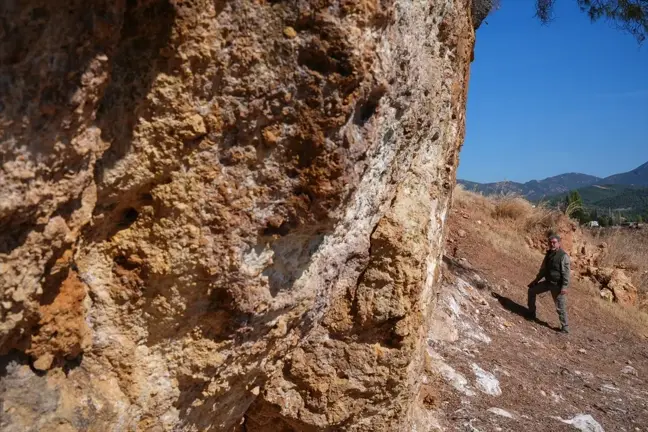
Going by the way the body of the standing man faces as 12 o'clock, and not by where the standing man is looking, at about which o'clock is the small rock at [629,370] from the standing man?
The small rock is roughly at 9 o'clock from the standing man.

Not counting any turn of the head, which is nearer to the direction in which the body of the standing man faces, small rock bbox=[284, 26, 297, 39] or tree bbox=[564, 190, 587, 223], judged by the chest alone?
the small rock

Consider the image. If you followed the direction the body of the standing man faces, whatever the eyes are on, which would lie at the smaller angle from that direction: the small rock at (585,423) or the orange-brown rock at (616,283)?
the small rock

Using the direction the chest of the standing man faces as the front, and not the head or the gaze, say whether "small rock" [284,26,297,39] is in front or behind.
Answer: in front

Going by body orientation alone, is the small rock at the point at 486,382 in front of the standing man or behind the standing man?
in front

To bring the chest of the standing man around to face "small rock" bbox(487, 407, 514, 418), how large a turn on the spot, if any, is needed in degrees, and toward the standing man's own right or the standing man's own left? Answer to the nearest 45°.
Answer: approximately 45° to the standing man's own left

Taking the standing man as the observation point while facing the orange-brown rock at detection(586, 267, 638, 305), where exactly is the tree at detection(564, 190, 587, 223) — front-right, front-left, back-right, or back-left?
front-left

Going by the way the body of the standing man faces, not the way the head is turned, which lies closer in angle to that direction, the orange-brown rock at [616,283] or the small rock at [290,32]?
the small rock

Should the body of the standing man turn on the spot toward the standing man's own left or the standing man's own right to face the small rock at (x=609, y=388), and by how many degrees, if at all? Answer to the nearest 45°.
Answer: approximately 45° to the standing man's own left

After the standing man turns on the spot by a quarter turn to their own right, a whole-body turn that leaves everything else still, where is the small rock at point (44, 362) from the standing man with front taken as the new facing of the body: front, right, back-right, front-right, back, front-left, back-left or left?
back-left

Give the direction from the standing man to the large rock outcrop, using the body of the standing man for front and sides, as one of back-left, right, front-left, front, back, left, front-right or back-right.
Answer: front-left

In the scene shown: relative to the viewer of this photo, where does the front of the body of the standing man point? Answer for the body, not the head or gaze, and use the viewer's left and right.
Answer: facing the viewer and to the left of the viewer
